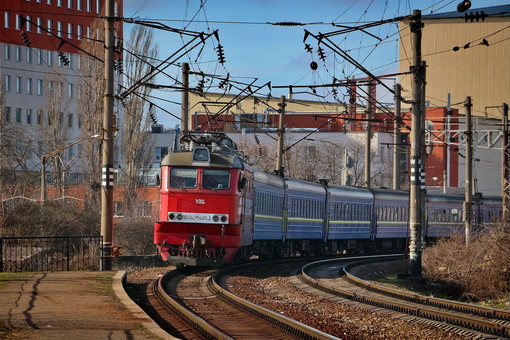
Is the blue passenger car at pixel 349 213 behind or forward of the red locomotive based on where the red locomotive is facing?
behind

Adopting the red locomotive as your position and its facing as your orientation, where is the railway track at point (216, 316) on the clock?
The railway track is roughly at 12 o'clock from the red locomotive.

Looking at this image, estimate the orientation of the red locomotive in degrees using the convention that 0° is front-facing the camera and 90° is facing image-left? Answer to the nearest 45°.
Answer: approximately 0°

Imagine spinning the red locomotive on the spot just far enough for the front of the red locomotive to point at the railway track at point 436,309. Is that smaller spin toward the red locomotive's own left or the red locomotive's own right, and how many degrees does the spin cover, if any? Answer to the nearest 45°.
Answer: approximately 45° to the red locomotive's own left

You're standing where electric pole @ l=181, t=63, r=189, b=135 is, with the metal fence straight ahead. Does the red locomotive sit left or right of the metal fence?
left

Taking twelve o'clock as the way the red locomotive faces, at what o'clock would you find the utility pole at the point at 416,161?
The utility pole is roughly at 9 o'clock from the red locomotive.

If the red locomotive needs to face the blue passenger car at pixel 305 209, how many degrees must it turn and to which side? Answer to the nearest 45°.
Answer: approximately 180°

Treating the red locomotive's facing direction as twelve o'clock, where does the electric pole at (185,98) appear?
The electric pole is roughly at 6 o'clock from the red locomotive.

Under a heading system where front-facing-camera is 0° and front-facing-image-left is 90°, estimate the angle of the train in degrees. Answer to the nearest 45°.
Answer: approximately 45°

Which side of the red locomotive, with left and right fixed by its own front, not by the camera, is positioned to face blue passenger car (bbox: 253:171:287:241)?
back

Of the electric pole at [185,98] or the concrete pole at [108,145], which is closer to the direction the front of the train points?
the concrete pole

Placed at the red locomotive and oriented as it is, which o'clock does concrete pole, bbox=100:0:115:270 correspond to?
The concrete pole is roughly at 3 o'clock from the red locomotive.

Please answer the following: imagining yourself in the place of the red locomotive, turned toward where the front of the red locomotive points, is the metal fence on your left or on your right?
on your right

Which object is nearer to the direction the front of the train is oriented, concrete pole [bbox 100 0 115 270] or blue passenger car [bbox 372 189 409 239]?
the concrete pole

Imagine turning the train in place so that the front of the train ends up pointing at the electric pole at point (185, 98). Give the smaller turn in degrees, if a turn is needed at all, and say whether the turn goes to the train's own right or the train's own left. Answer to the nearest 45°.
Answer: approximately 135° to the train's own right
